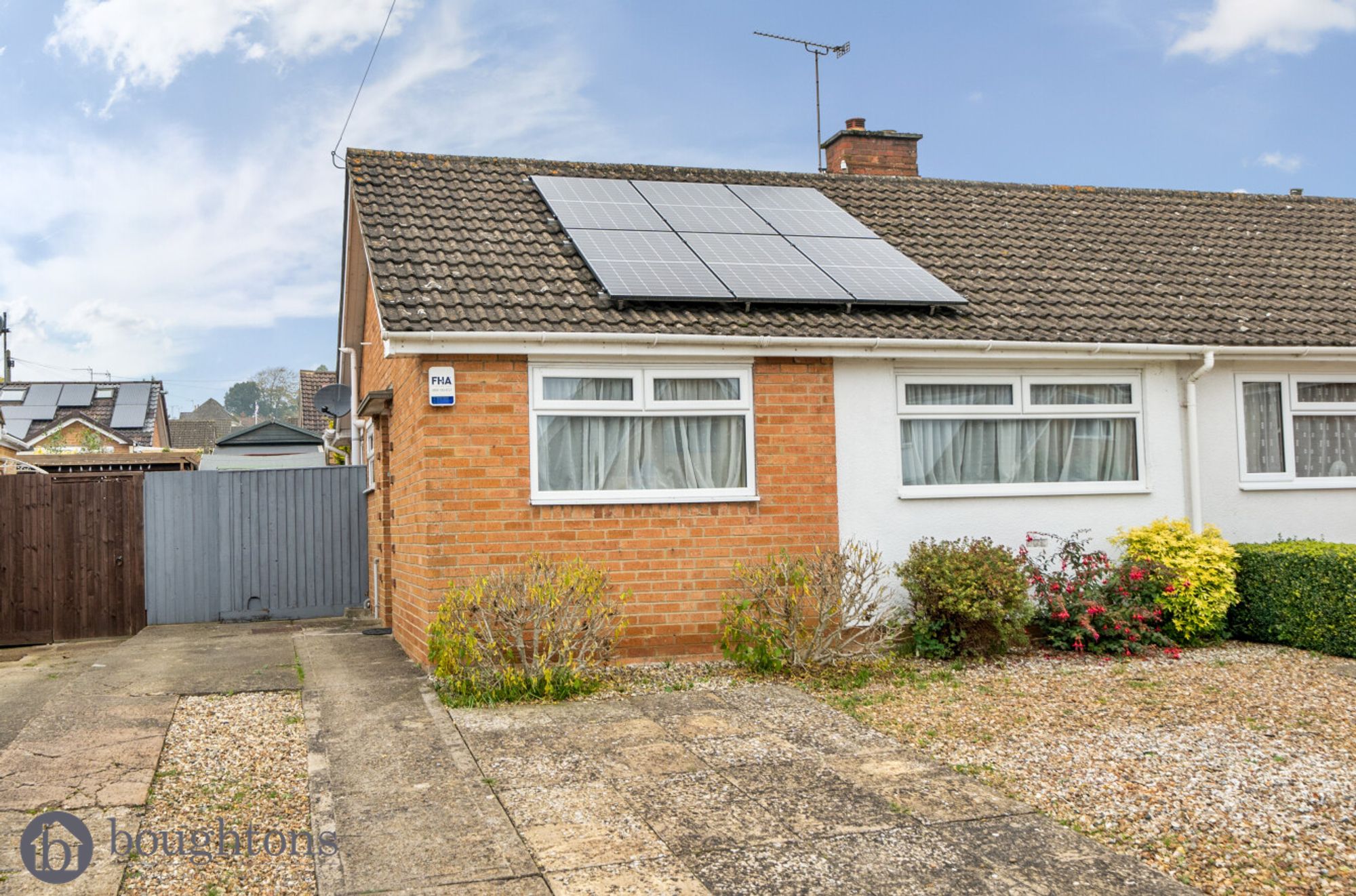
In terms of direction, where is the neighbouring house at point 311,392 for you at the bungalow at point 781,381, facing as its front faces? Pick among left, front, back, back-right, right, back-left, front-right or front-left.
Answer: back-right

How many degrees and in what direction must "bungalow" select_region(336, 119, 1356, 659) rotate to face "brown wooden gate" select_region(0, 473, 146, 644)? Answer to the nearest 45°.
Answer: approximately 90° to its right

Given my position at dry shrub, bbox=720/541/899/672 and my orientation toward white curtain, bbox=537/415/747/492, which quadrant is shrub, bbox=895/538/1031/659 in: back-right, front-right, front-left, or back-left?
back-right

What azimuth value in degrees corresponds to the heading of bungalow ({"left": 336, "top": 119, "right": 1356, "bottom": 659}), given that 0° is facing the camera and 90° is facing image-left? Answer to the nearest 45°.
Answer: approximately 0°

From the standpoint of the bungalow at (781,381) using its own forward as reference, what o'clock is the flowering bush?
The flowering bush is roughly at 11 o'clock from the bungalow.

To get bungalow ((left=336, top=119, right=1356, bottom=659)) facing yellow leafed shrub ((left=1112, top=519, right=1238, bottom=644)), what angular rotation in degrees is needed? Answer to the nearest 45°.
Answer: approximately 90° to its left

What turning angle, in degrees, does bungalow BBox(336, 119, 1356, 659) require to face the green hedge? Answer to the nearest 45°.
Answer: approximately 90° to its left

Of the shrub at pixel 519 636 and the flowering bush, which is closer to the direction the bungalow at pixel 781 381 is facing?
the shrub

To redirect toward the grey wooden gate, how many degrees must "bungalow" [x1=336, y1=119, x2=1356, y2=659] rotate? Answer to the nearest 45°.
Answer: approximately 90° to its right

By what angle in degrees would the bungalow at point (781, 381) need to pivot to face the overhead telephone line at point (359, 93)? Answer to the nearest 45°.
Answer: approximately 90° to its right

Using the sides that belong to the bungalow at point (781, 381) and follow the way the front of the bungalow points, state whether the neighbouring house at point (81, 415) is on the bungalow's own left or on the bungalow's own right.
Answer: on the bungalow's own right
